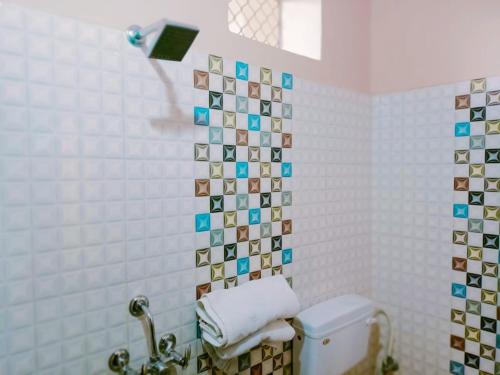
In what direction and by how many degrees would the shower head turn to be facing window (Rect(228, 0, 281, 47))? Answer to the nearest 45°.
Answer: approximately 90° to its left

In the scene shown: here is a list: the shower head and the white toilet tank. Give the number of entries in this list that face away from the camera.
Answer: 0

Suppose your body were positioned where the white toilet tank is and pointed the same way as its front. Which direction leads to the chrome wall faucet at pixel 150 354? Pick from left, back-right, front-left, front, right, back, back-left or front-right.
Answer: right

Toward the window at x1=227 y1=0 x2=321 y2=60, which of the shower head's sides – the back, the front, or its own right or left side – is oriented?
left

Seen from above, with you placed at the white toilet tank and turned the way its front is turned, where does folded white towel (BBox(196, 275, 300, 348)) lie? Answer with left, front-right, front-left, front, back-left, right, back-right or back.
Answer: right

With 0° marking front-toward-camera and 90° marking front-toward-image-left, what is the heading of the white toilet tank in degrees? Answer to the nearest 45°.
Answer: approximately 315°
